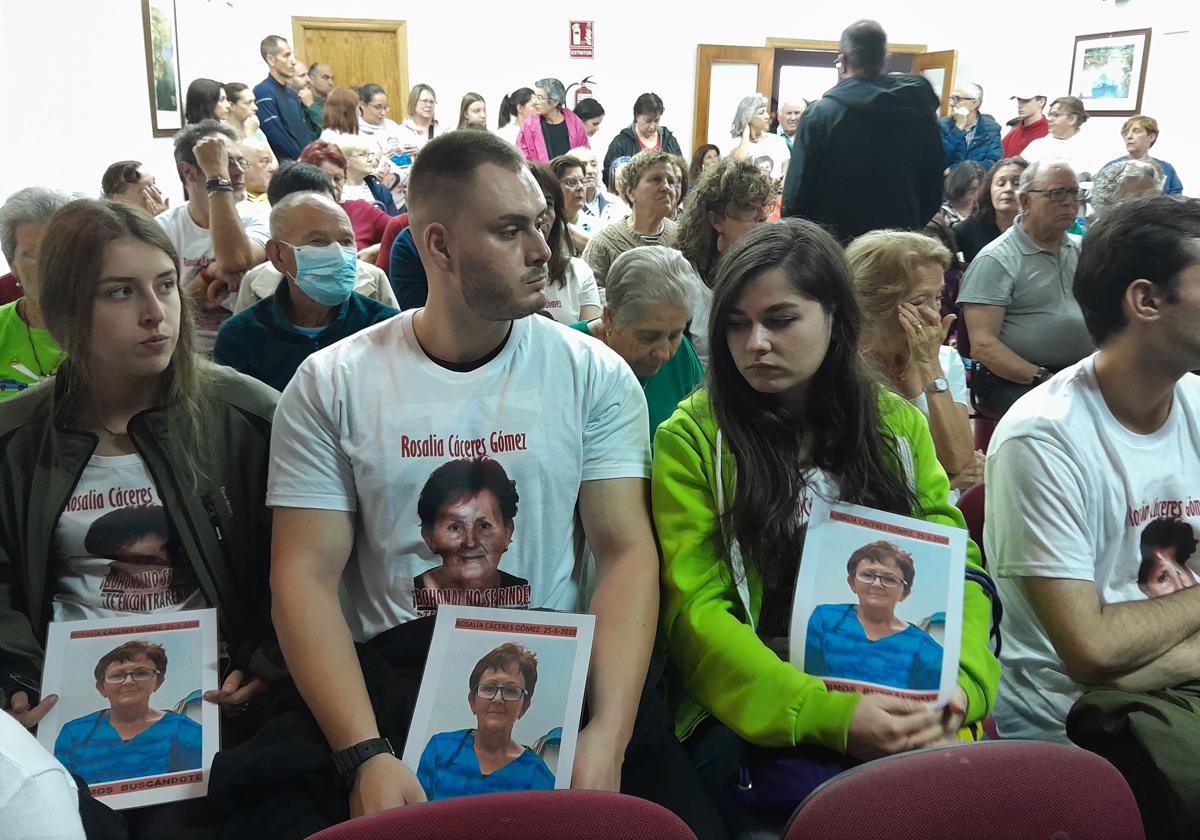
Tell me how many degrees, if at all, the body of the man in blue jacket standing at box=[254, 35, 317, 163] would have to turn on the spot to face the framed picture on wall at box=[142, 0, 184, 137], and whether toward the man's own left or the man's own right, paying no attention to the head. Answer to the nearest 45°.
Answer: approximately 90° to the man's own right

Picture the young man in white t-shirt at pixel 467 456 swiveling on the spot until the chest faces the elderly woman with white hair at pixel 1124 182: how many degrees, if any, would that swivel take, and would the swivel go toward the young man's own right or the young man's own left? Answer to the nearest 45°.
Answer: approximately 135° to the young man's own left

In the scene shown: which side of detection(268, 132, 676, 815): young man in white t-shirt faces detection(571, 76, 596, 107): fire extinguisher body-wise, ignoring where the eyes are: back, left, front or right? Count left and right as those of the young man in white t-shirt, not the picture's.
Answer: back

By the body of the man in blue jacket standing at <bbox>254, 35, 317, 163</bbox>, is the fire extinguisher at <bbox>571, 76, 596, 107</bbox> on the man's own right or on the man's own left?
on the man's own left
